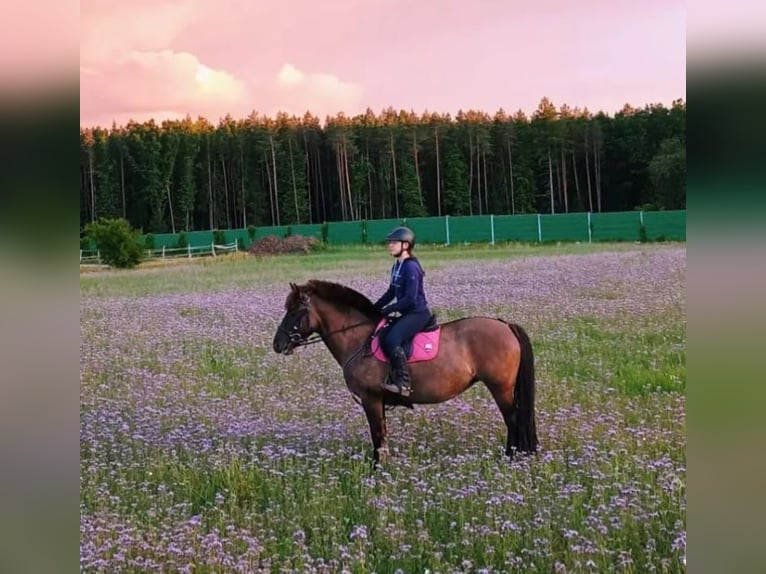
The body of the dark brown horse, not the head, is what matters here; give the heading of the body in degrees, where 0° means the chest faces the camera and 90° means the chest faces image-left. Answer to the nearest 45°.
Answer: approximately 90°

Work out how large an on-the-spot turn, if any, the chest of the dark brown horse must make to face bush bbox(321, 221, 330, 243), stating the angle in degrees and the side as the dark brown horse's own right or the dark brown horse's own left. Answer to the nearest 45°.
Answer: approximately 45° to the dark brown horse's own right
